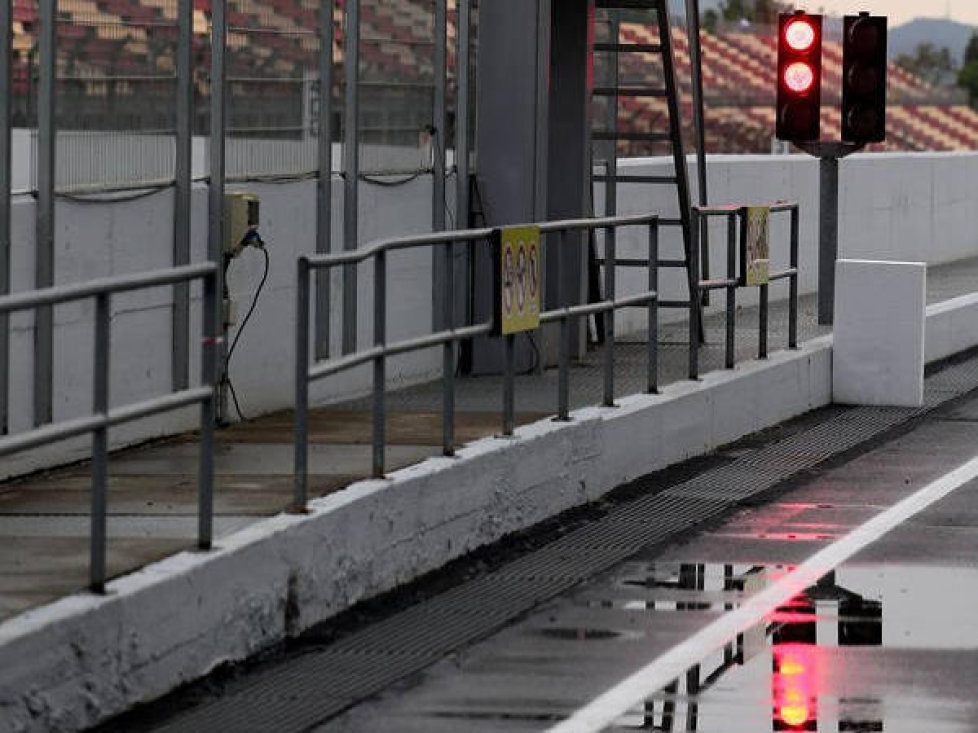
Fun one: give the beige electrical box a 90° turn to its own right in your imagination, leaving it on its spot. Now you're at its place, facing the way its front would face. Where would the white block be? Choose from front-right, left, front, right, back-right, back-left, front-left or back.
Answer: back

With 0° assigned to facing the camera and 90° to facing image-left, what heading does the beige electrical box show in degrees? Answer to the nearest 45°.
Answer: approximately 315°

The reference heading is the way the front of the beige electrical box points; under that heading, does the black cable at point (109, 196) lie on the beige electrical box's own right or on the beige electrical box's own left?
on the beige electrical box's own right

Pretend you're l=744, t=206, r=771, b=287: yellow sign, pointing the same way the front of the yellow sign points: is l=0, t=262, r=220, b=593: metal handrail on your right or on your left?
on your right

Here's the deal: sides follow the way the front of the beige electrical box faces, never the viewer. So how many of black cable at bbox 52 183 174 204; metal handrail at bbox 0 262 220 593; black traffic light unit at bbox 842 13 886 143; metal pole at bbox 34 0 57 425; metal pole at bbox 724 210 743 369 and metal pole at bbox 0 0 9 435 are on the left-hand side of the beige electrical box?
2

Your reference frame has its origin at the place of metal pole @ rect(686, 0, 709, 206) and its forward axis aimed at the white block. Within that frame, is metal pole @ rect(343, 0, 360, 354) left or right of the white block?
right

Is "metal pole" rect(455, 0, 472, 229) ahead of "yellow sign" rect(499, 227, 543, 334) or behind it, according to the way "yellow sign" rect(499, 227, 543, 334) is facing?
behind

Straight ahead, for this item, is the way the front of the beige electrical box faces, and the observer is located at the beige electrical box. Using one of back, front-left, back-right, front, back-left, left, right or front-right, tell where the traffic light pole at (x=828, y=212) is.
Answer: left

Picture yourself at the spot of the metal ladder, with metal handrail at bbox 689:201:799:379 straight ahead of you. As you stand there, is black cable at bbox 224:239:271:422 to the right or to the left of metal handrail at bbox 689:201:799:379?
right

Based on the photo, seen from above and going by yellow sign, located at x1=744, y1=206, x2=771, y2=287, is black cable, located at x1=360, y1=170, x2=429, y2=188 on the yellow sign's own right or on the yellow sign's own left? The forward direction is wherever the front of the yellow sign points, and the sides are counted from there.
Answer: on the yellow sign's own right

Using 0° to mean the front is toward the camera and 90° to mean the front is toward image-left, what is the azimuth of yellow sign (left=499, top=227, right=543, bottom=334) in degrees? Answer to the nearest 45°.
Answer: approximately 315°

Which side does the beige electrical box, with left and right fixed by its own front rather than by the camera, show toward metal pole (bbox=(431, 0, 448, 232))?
left

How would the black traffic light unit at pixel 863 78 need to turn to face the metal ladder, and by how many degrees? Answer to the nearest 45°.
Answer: approximately 45° to its right

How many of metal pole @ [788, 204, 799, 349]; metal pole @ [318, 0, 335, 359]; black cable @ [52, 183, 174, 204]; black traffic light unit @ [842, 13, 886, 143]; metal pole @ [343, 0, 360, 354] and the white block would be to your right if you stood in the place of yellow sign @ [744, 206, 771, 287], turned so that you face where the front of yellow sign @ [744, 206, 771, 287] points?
3
